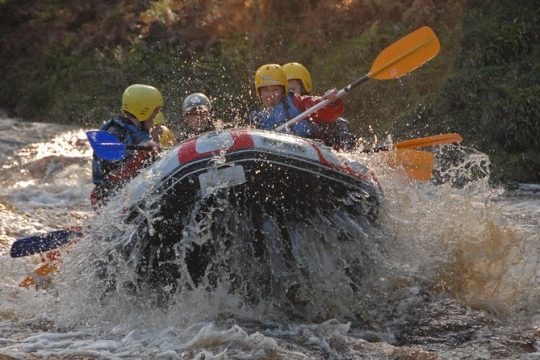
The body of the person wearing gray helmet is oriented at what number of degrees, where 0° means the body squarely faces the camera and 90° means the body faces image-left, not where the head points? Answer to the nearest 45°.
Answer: approximately 0°

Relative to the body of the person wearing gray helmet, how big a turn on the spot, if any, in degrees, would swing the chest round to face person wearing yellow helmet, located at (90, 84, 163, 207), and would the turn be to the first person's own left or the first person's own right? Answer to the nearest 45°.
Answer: approximately 90° to the first person's own right

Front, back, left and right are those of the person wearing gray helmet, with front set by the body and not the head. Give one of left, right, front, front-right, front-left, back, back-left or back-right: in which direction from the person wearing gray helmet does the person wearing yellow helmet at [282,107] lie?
left
